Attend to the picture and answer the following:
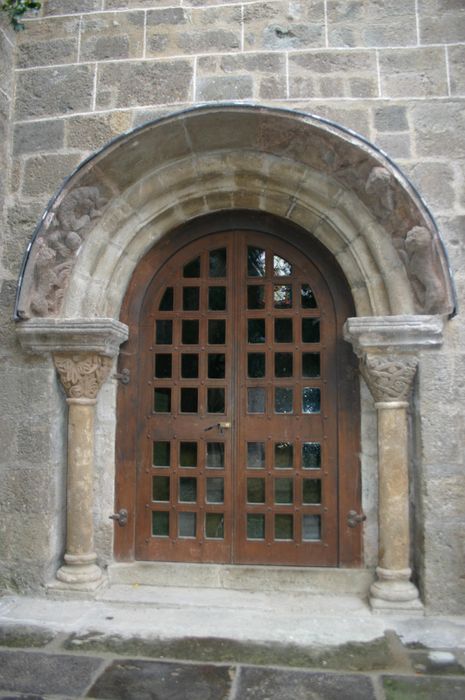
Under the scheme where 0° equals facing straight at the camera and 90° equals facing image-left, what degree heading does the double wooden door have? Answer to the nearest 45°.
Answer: approximately 0°
